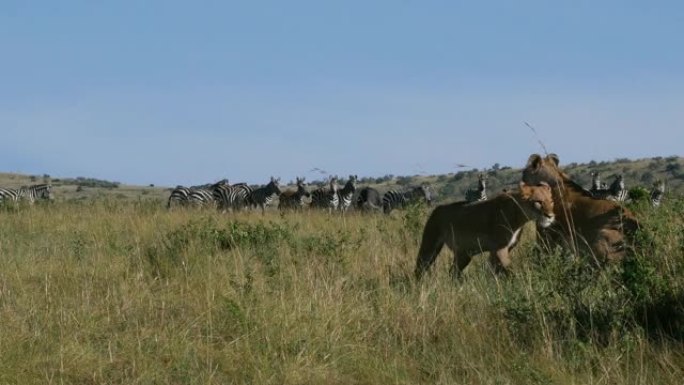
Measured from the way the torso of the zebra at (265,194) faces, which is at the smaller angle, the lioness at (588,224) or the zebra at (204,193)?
the lioness

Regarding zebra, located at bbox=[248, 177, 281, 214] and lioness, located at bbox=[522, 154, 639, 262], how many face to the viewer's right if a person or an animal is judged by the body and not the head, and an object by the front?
1

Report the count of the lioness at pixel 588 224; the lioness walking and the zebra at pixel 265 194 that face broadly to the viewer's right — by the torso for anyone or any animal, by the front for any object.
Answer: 2

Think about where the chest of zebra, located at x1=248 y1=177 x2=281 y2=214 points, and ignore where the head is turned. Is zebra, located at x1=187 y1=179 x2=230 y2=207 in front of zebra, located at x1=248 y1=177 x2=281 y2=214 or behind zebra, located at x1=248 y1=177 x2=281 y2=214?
behind

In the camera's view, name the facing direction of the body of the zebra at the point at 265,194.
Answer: to the viewer's right

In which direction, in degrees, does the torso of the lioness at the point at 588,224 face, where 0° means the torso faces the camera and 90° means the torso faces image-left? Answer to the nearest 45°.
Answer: approximately 135°

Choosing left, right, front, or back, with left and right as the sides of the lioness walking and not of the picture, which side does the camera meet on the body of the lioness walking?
right

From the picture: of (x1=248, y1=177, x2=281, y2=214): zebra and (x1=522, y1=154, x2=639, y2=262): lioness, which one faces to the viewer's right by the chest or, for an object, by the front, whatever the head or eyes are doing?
the zebra
